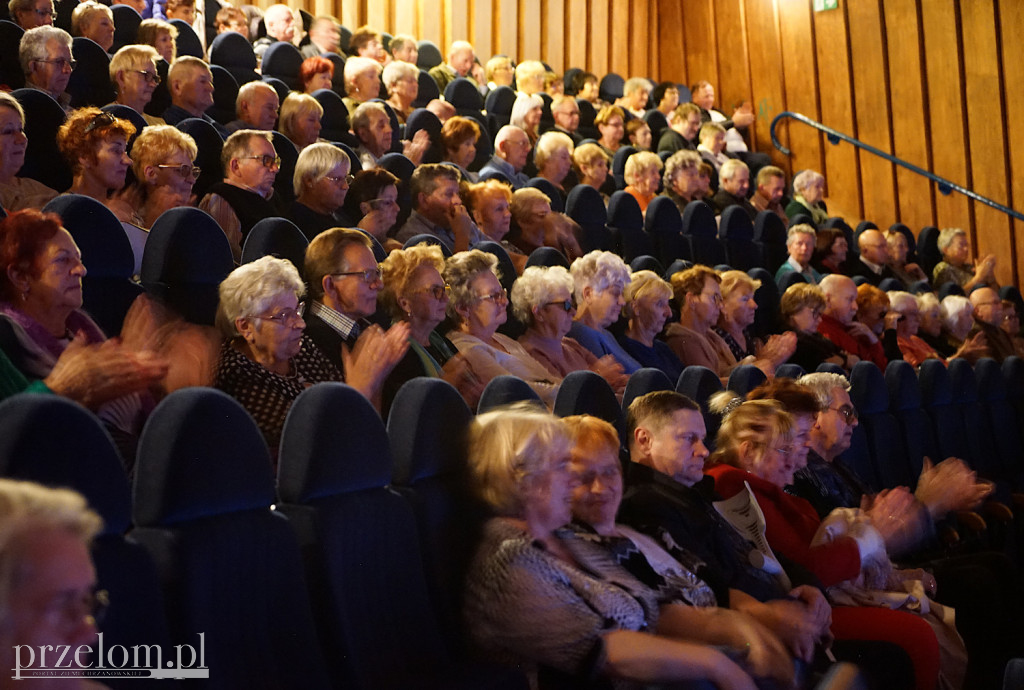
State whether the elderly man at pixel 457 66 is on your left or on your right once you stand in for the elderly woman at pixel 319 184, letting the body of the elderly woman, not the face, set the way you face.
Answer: on your left

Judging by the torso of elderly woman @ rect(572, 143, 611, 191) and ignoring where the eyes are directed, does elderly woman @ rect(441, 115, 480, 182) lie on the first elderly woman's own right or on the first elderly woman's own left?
on the first elderly woman's own right

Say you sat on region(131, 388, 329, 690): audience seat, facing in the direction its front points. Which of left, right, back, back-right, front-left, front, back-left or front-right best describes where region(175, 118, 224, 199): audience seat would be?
back-left
